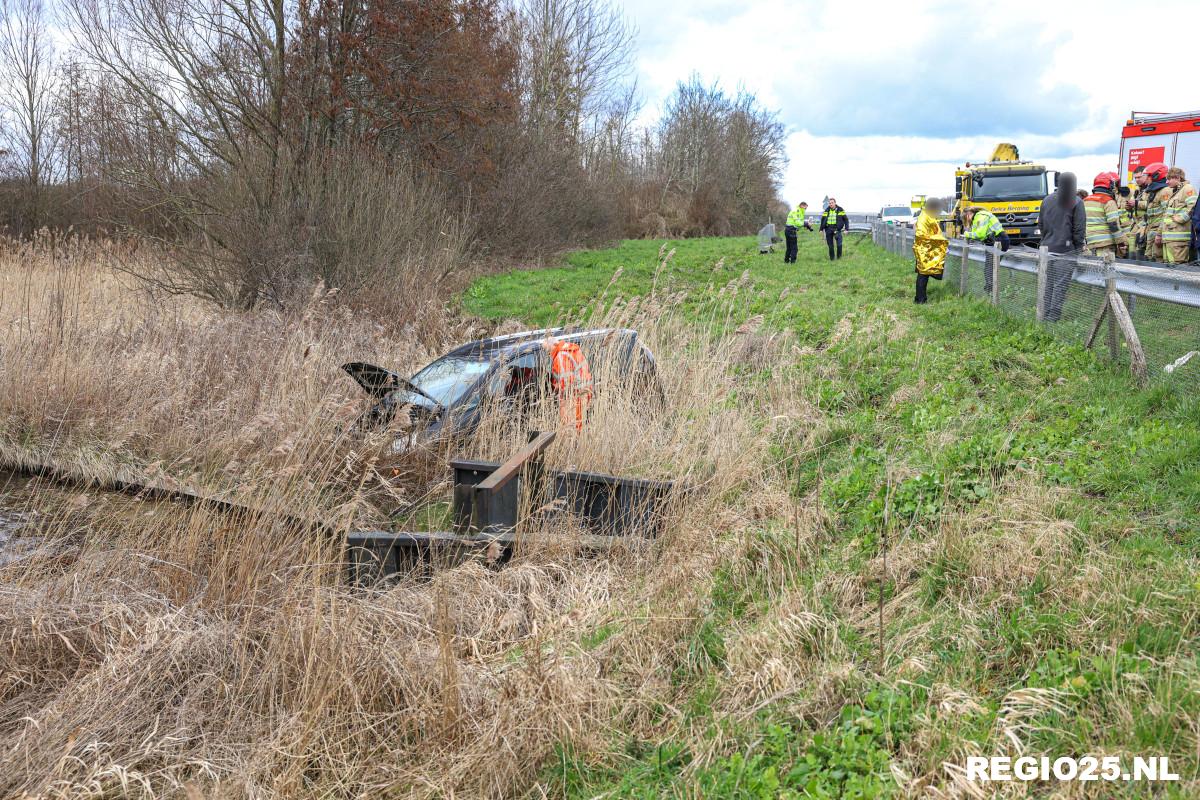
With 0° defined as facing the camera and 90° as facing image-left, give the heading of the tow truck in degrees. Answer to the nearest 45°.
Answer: approximately 0°

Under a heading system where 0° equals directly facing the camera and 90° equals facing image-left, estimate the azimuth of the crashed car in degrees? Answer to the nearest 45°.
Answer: approximately 45°

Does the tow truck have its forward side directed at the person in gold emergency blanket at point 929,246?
yes

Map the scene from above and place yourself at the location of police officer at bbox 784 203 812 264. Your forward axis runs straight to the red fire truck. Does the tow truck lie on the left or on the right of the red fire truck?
left

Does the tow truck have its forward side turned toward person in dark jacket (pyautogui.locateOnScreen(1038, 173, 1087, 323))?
yes

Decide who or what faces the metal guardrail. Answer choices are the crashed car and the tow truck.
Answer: the tow truck
